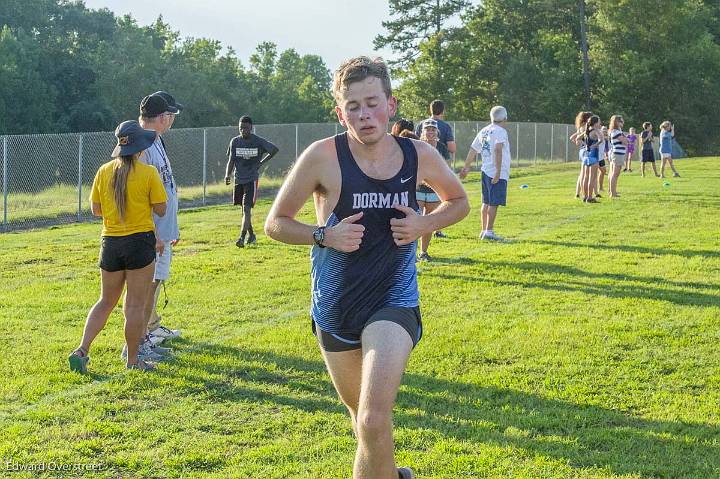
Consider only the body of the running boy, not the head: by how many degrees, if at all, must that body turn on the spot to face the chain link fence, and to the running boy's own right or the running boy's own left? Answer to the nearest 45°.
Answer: approximately 180°

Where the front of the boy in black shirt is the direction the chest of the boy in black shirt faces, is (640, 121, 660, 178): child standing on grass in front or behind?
behind

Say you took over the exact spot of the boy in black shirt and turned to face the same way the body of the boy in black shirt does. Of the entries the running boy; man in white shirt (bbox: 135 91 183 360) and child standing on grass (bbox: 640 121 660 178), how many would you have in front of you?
2

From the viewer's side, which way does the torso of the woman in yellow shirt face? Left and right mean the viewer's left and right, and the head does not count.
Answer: facing away from the viewer and to the right of the viewer

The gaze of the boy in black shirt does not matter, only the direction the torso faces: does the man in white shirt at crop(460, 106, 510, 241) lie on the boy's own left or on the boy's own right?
on the boy's own left

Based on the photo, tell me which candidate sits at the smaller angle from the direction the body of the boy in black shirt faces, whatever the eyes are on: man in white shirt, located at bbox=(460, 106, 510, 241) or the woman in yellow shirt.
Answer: the woman in yellow shirt

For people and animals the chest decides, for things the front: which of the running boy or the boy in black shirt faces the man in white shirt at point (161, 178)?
the boy in black shirt
